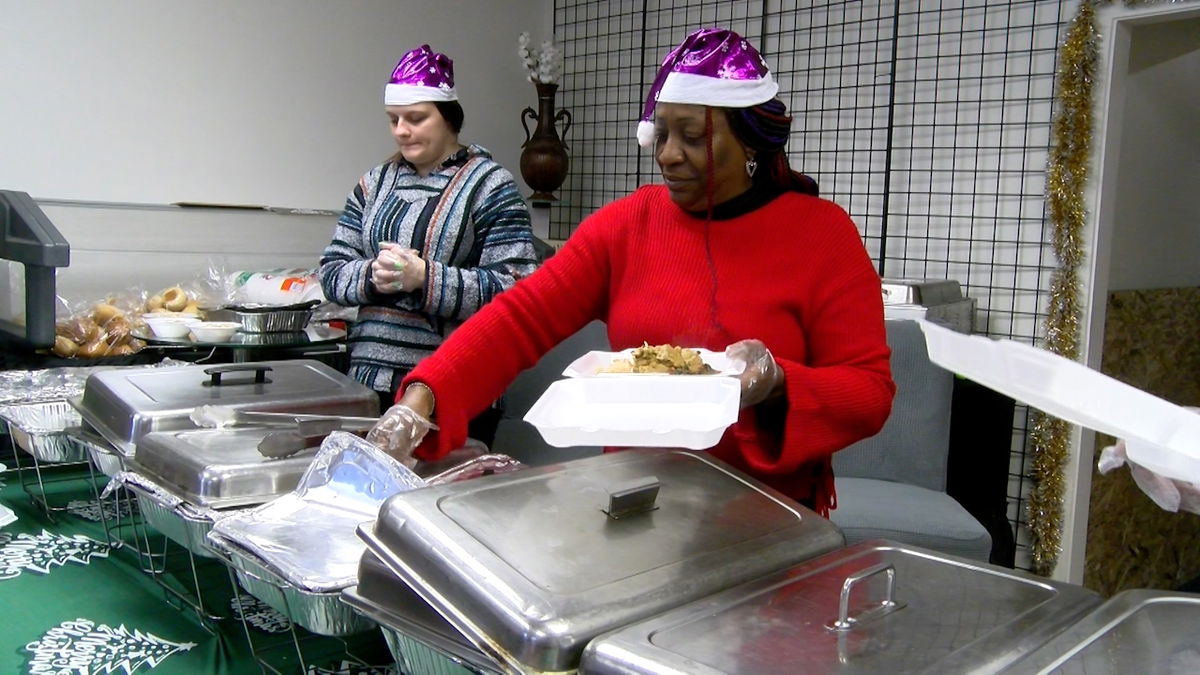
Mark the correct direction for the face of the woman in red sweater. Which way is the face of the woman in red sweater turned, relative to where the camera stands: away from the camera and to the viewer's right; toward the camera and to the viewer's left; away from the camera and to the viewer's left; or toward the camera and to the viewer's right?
toward the camera and to the viewer's left

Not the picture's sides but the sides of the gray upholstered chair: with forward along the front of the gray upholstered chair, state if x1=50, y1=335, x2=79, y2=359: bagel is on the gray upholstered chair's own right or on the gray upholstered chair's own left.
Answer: on the gray upholstered chair's own right

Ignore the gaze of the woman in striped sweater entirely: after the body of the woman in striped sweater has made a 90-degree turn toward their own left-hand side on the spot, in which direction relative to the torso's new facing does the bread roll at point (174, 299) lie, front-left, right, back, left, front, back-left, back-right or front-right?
back

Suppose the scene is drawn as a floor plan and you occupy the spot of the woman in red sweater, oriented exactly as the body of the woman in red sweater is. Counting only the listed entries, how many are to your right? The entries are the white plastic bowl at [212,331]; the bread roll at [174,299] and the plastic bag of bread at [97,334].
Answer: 3

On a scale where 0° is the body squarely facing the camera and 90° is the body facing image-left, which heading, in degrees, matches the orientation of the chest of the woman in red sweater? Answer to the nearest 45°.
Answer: approximately 45°

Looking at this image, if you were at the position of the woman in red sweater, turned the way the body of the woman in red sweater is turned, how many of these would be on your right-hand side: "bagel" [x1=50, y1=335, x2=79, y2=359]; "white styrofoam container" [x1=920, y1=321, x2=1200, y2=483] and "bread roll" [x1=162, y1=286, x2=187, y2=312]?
2

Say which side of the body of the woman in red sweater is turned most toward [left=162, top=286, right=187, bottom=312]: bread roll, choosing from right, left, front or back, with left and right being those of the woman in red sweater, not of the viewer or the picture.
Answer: right

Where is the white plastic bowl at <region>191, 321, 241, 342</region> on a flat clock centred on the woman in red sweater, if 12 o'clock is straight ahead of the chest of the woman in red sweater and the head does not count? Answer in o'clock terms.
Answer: The white plastic bowl is roughly at 3 o'clock from the woman in red sweater.

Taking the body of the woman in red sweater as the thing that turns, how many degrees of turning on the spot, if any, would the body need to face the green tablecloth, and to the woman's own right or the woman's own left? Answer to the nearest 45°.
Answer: approximately 45° to the woman's own right

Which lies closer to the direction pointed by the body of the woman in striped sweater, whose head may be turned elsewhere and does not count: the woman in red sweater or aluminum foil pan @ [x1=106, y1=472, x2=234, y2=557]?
the aluminum foil pan

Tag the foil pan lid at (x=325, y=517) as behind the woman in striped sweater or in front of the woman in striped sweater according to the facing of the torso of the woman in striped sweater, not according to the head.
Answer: in front

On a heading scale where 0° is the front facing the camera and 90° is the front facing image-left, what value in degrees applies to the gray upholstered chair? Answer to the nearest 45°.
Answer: approximately 0°

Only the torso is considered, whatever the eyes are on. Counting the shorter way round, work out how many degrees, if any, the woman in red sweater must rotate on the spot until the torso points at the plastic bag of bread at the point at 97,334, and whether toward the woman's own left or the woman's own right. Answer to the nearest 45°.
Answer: approximately 90° to the woman's own right

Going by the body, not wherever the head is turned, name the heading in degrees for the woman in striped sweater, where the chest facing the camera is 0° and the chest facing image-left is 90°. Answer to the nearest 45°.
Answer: approximately 45°
